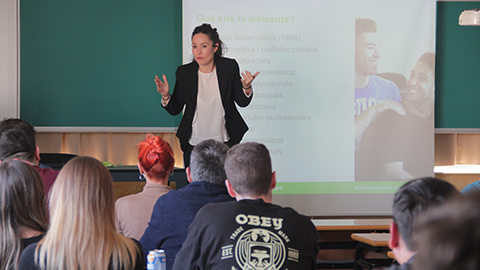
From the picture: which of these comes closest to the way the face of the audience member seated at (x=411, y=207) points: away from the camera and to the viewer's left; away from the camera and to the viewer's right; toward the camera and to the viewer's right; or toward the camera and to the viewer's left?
away from the camera and to the viewer's left

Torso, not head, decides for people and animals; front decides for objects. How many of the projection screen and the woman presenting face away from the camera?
0

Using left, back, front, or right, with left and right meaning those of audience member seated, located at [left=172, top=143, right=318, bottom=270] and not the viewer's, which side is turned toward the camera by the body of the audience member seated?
back

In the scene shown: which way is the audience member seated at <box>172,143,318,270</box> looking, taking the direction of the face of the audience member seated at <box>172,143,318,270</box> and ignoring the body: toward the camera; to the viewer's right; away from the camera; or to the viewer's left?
away from the camera

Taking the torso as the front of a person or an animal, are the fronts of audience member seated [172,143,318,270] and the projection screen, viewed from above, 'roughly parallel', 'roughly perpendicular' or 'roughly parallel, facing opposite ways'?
roughly parallel, facing opposite ways

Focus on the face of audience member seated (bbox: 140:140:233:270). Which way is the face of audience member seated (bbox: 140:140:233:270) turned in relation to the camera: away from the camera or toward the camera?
away from the camera

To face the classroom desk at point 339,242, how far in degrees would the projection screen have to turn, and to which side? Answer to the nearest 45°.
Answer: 0° — it already faces it

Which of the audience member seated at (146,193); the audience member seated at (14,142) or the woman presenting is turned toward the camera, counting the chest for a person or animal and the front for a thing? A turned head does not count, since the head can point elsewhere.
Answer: the woman presenting

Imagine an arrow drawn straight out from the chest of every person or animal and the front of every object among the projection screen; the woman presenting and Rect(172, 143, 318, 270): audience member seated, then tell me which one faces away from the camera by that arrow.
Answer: the audience member seated

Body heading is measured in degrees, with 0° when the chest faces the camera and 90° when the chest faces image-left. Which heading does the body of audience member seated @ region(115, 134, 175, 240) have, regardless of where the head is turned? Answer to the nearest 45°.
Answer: approximately 180°

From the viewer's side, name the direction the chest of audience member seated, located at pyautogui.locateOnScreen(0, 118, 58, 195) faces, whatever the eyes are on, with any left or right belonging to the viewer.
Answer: facing away from the viewer

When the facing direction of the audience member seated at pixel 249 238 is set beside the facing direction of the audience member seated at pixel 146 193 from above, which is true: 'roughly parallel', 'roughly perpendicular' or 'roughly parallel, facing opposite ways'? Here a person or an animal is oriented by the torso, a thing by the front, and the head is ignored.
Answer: roughly parallel

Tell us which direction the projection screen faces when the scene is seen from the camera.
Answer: facing the viewer

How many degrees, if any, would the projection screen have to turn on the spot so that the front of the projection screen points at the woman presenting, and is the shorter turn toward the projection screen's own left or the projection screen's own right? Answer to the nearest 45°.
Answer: approximately 45° to the projection screen's own right

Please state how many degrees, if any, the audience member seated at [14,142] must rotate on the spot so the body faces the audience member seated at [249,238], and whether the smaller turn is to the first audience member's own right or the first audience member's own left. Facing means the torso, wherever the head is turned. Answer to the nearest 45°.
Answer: approximately 135° to the first audience member's own right

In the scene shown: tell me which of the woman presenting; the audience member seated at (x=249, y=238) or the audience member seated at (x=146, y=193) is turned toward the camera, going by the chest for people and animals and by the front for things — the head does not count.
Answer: the woman presenting

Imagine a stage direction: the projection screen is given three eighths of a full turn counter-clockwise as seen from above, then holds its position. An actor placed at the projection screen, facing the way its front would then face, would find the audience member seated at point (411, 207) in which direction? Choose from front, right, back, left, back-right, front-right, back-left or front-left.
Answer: back-right

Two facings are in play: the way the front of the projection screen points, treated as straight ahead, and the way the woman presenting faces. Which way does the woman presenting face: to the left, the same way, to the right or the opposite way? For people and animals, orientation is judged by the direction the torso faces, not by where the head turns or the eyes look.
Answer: the same way

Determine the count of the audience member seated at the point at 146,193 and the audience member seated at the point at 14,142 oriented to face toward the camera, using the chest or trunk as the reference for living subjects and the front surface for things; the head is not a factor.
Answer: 0
